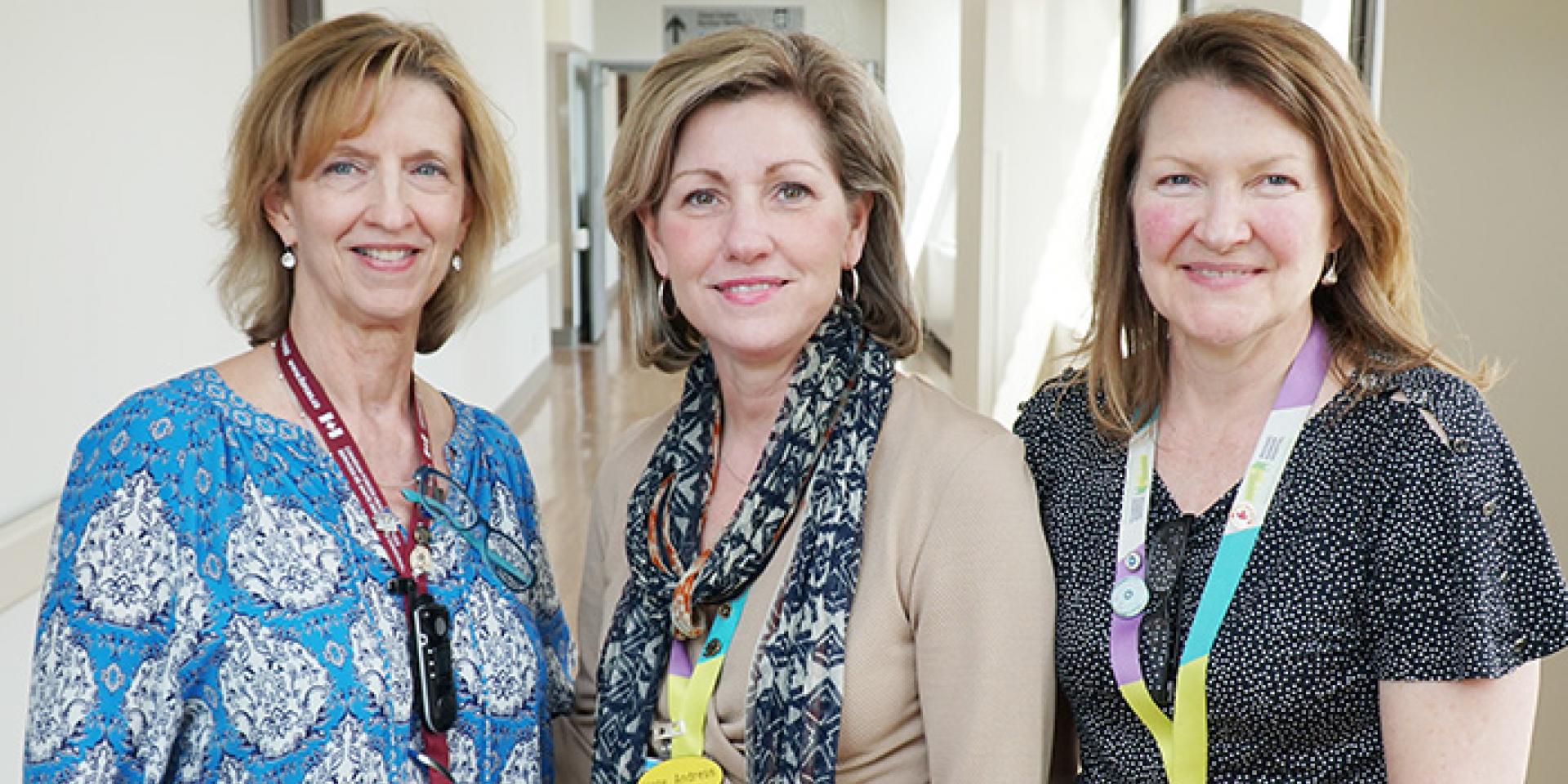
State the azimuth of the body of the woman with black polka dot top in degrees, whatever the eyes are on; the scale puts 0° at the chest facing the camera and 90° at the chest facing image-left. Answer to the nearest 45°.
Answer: approximately 45°

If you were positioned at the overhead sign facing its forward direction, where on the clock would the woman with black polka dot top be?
The woman with black polka dot top is roughly at 12 o'clock from the overhead sign.

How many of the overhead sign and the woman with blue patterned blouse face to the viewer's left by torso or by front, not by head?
0

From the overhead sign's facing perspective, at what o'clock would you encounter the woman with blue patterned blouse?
The woman with blue patterned blouse is roughly at 12 o'clock from the overhead sign.

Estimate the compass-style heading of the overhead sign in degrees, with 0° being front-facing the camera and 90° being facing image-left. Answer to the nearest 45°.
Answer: approximately 0°
